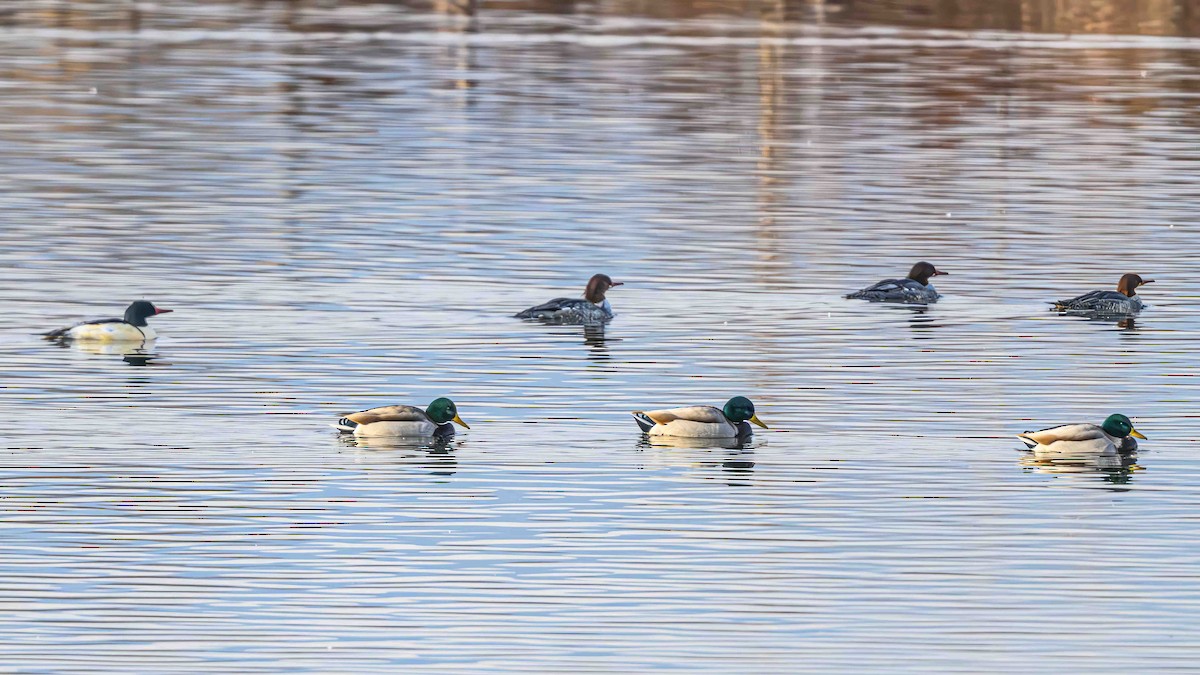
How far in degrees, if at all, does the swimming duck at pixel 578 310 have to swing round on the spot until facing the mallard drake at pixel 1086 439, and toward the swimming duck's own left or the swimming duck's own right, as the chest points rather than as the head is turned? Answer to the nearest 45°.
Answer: approximately 45° to the swimming duck's own right

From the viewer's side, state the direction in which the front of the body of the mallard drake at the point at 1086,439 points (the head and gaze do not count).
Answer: to the viewer's right

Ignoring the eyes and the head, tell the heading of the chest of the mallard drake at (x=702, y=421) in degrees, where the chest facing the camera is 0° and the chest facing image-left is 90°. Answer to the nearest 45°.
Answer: approximately 270°

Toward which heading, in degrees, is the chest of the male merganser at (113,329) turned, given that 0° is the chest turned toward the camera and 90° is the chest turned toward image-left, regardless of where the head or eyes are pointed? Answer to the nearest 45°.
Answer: approximately 270°

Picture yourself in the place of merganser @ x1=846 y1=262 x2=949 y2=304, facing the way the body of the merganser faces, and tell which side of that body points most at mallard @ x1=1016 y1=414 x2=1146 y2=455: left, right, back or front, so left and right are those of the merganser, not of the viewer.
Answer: right

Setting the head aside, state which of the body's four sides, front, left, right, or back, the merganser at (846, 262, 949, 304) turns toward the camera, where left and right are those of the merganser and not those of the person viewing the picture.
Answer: right

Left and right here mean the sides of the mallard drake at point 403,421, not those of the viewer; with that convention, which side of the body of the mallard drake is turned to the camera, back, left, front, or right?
right

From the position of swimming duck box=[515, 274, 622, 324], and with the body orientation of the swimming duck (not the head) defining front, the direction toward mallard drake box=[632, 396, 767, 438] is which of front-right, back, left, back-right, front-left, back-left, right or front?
right

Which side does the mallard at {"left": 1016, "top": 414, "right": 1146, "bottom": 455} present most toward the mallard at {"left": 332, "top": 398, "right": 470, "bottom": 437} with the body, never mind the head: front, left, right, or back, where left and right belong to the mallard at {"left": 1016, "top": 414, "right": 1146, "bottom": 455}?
back
